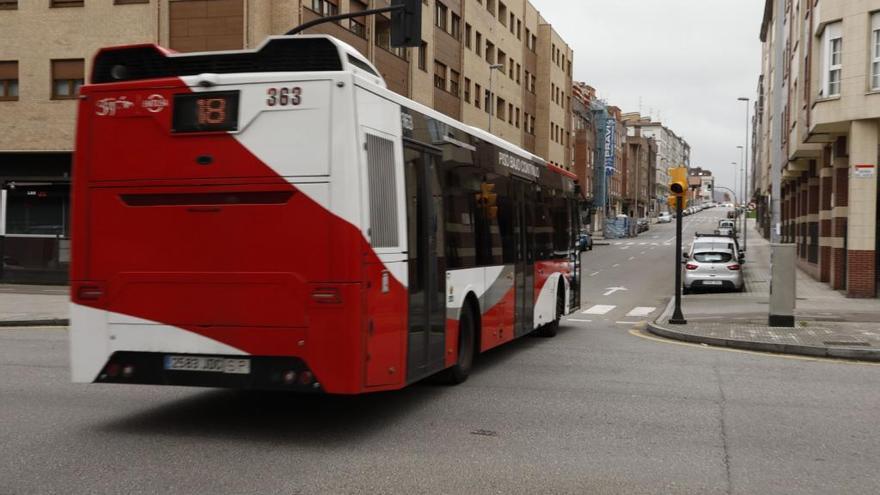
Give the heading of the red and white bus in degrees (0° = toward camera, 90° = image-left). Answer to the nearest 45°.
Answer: approximately 225°

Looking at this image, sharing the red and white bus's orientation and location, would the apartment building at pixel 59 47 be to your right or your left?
on your left

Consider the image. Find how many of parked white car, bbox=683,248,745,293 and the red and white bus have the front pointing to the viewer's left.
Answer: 0

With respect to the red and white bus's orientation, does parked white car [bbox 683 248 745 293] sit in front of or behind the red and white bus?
in front

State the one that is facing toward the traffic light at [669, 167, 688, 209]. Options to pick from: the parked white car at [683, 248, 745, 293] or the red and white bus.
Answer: the red and white bus

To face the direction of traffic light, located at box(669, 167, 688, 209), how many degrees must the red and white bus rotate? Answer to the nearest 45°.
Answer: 0° — it already faces it
